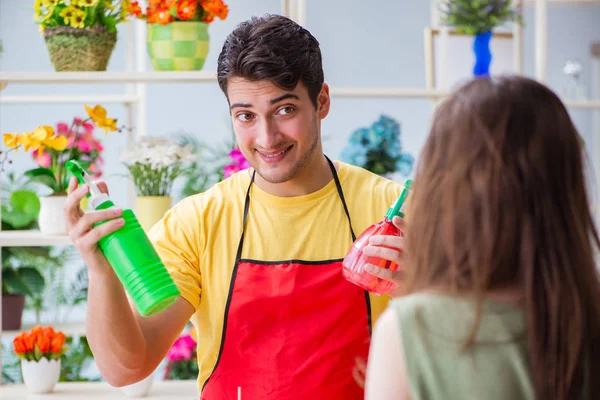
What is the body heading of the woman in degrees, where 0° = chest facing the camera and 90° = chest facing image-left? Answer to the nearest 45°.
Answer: approximately 180°

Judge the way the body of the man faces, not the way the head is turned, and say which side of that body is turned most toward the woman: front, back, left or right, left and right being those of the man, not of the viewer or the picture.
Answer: front

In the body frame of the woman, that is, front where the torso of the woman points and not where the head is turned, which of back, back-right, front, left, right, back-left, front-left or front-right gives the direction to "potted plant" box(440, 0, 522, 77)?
front

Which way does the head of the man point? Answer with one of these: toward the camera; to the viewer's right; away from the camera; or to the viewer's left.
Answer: toward the camera

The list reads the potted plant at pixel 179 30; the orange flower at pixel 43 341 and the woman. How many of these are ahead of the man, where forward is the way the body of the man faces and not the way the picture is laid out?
1

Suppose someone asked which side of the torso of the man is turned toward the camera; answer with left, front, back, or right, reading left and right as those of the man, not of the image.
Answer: front

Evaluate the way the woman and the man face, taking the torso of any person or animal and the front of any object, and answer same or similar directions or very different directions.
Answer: very different directions

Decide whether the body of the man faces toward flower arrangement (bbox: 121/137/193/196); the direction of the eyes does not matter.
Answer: no

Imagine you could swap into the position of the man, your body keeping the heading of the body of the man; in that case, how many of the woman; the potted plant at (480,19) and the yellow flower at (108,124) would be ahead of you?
1

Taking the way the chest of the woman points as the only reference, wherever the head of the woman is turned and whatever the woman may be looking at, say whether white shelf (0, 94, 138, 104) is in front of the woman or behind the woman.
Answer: in front

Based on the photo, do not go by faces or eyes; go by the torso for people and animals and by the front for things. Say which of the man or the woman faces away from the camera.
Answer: the woman

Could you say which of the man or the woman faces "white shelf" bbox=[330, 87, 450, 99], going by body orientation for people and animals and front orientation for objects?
the woman

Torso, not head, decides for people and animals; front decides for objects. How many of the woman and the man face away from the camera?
1

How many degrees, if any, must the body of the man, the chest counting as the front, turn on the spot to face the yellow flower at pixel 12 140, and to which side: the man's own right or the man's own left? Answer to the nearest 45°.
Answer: approximately 135° to the man's own right

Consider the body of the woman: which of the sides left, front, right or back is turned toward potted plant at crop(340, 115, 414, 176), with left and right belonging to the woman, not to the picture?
front
